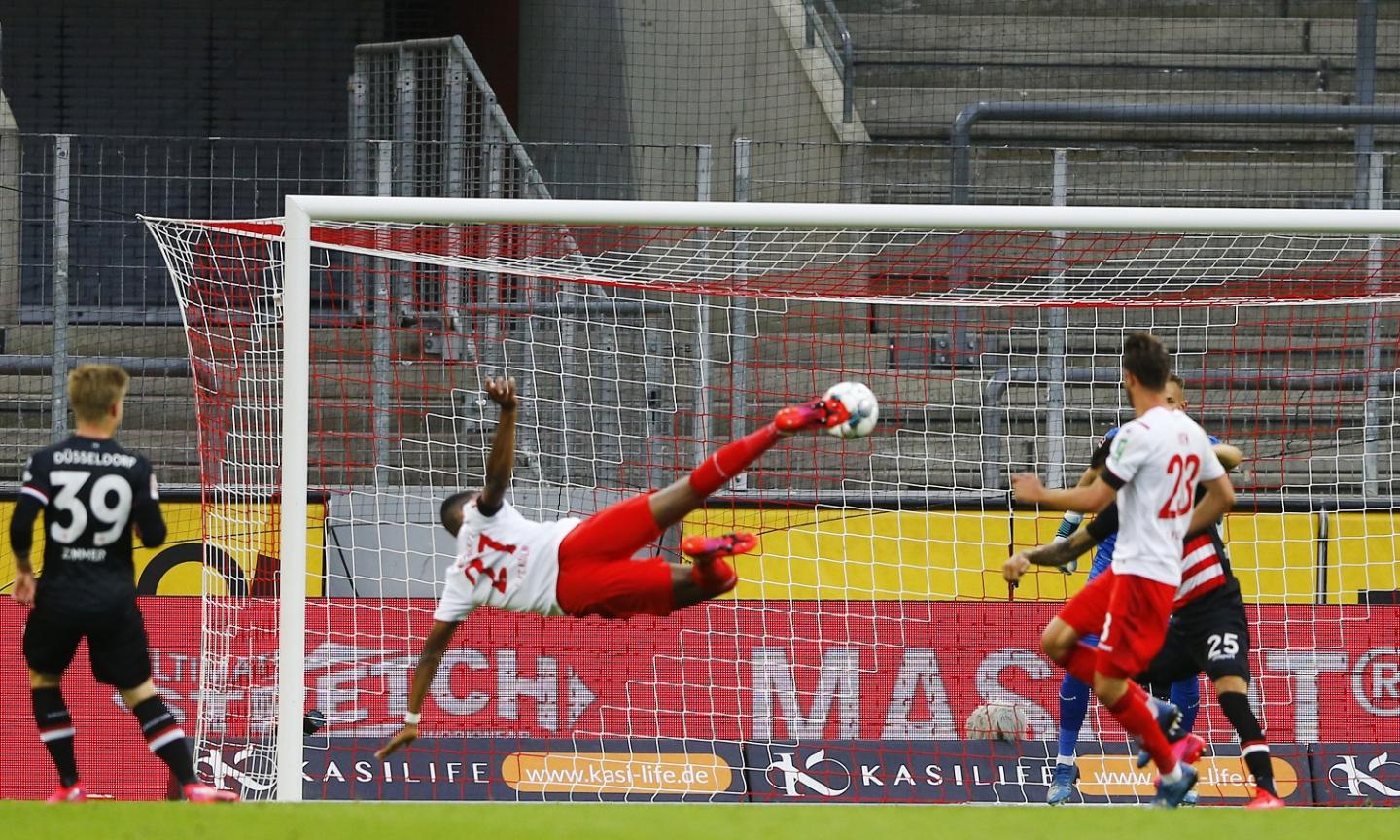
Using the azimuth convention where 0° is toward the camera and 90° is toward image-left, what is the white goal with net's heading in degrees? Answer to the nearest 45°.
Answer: approximately 0°

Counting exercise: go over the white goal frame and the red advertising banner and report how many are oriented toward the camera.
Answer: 2

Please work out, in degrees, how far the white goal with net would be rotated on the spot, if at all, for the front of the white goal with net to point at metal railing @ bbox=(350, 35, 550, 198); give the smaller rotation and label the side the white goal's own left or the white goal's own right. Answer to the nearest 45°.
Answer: approximately 135° to the white goal's own right

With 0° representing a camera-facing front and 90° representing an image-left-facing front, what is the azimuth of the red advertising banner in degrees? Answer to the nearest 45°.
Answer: approximately 0°
